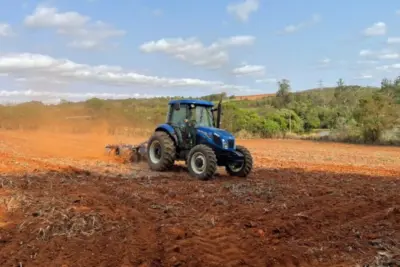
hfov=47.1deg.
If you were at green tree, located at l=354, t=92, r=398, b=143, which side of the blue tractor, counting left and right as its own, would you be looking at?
left

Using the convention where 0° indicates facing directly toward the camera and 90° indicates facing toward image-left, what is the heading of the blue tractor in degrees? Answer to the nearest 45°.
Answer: approximately 315°
